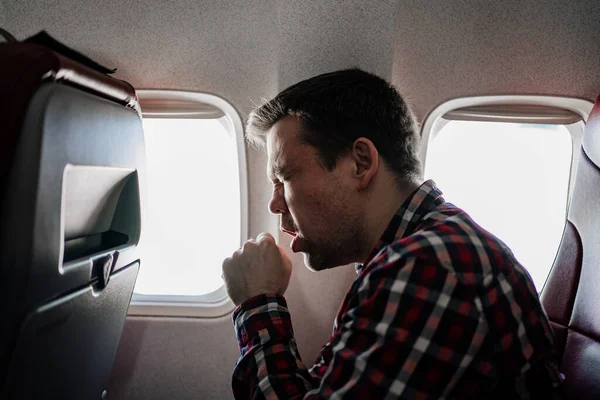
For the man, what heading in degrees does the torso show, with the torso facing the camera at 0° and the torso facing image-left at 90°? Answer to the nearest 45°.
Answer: approximately 90°

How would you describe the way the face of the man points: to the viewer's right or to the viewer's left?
to the viewer's left
